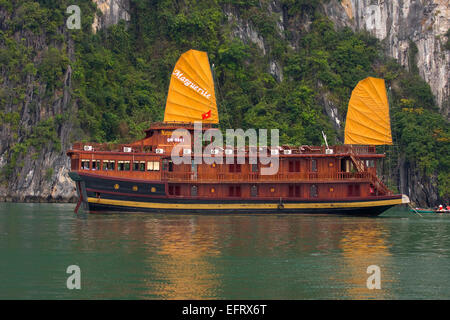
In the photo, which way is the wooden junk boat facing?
to the viewer's right
